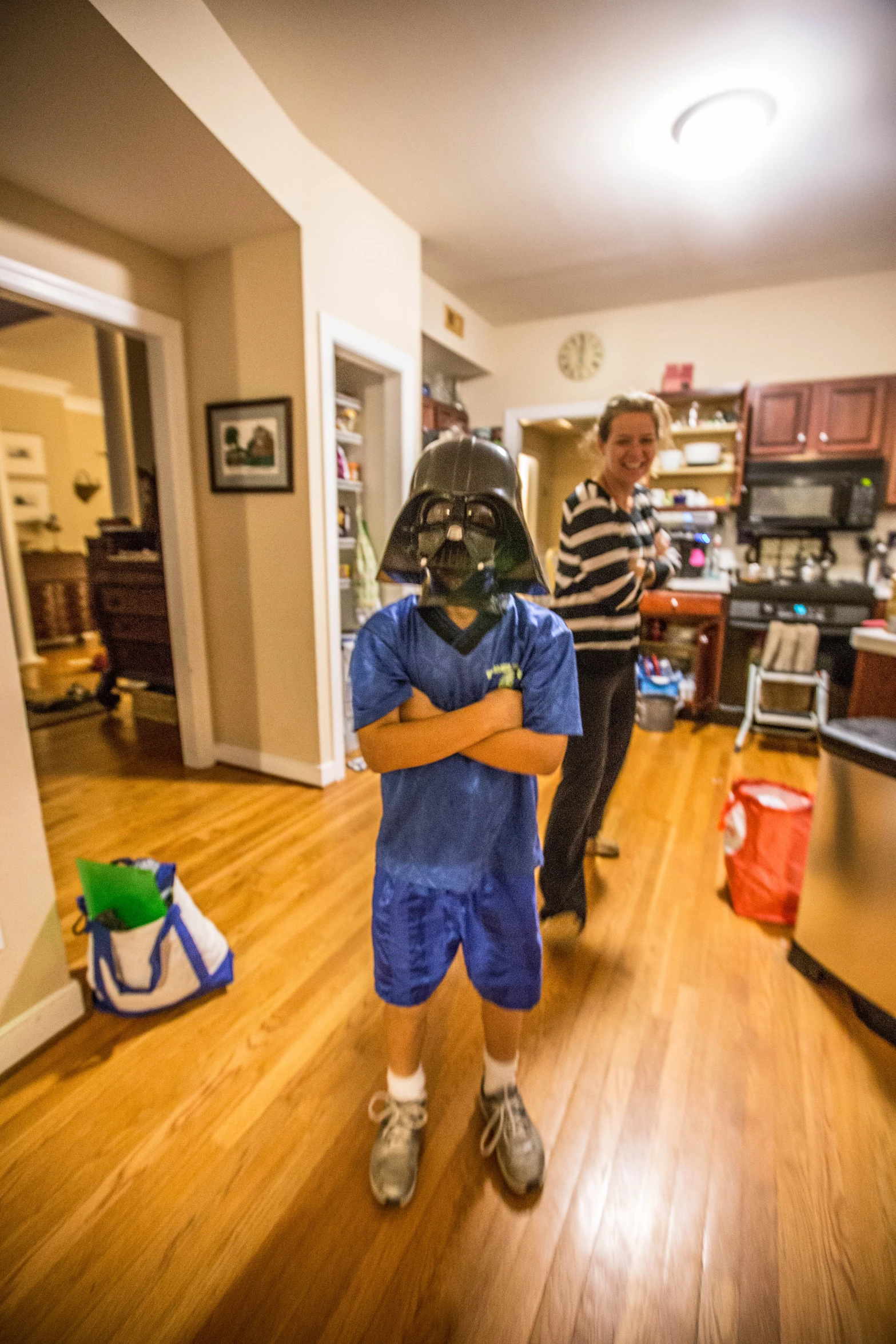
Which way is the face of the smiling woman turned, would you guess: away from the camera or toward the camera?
toward the camera

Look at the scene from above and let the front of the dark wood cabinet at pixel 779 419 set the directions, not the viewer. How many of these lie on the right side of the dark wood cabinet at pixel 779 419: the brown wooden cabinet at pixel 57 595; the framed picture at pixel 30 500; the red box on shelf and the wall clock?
4

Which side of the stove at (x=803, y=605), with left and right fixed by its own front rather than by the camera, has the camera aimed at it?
front

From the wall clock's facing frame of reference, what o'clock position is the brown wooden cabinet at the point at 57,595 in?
The brown wooden cabinet is roughly at 3 o'clock from the wall clock.

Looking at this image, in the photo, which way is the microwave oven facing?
toward the camera

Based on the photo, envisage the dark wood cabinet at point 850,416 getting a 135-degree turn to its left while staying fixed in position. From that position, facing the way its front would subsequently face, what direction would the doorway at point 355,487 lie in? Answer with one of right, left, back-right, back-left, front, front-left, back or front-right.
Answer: back

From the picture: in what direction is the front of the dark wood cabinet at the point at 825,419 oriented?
toward the camera

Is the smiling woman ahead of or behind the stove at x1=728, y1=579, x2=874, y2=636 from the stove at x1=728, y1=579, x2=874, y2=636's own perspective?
ahead

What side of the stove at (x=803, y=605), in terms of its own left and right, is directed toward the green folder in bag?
front

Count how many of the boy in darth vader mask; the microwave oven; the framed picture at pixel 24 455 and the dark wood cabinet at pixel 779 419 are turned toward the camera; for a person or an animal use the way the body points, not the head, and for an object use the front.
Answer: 4

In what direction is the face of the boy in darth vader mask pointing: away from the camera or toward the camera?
toward the camera

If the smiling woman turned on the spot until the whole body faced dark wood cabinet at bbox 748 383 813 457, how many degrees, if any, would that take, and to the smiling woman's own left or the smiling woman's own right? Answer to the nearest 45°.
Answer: approximately 135° to the smiling woman's own left

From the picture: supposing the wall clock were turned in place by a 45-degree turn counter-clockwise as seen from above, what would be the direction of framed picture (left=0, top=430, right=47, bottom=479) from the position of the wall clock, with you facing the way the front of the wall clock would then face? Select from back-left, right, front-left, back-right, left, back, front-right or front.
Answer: back-right
